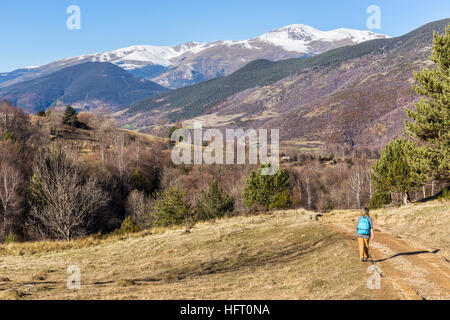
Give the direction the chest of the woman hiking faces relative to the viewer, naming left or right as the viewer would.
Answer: facing away from the viewer

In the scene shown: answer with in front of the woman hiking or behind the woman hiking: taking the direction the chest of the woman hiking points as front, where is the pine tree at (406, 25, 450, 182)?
in front

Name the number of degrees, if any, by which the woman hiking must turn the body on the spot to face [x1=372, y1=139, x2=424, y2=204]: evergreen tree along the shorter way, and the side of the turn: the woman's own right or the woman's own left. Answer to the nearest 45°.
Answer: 0° — they already face it

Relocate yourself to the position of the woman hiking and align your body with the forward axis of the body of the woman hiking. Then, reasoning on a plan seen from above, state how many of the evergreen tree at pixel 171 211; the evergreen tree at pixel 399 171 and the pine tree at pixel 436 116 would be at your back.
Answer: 0

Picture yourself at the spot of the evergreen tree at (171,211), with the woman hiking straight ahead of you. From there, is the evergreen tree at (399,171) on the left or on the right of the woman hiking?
left
